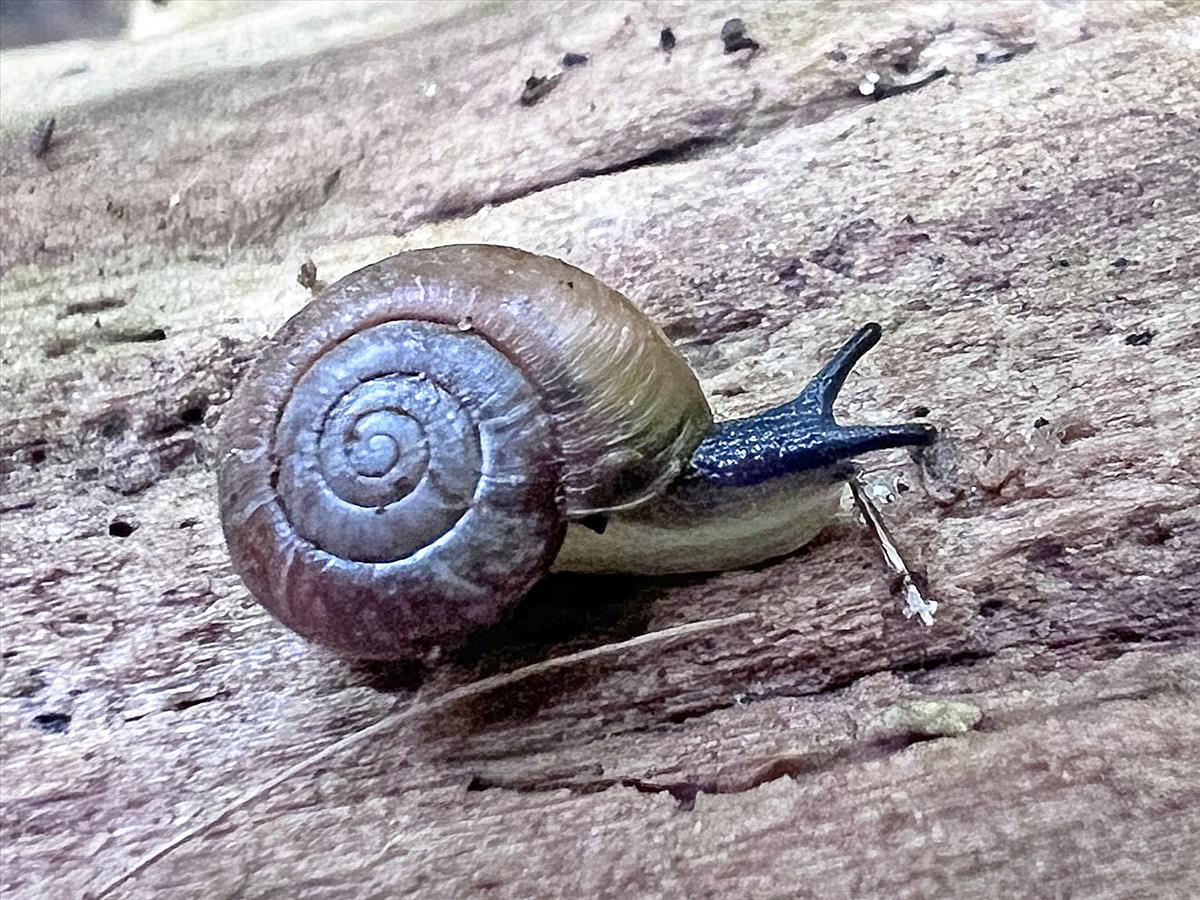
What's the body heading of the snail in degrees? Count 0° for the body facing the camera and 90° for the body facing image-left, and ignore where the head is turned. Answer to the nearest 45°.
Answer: approximately 270°

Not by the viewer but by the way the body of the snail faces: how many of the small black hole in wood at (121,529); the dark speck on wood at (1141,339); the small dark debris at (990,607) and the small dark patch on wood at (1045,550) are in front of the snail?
3

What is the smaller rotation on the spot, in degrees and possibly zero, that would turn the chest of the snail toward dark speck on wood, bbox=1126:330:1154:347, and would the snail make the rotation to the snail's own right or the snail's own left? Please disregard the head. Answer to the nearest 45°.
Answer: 0° — it already faces it

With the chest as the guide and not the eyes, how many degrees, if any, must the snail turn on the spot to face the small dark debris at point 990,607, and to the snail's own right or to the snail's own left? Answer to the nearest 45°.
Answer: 0° — it already faces it

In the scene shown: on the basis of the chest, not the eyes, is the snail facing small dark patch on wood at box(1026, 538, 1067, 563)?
yes

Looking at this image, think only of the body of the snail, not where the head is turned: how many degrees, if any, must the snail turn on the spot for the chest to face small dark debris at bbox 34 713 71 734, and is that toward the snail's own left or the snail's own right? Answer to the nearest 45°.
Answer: approximately 180°

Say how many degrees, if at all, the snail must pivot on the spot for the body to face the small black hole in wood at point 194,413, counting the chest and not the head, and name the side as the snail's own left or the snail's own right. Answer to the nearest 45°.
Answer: approximately 135° to the snail's own left

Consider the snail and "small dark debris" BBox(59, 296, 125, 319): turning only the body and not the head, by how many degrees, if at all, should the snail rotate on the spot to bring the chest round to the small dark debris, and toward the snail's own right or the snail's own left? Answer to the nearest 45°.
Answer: approximately 135° to the snail's own left
